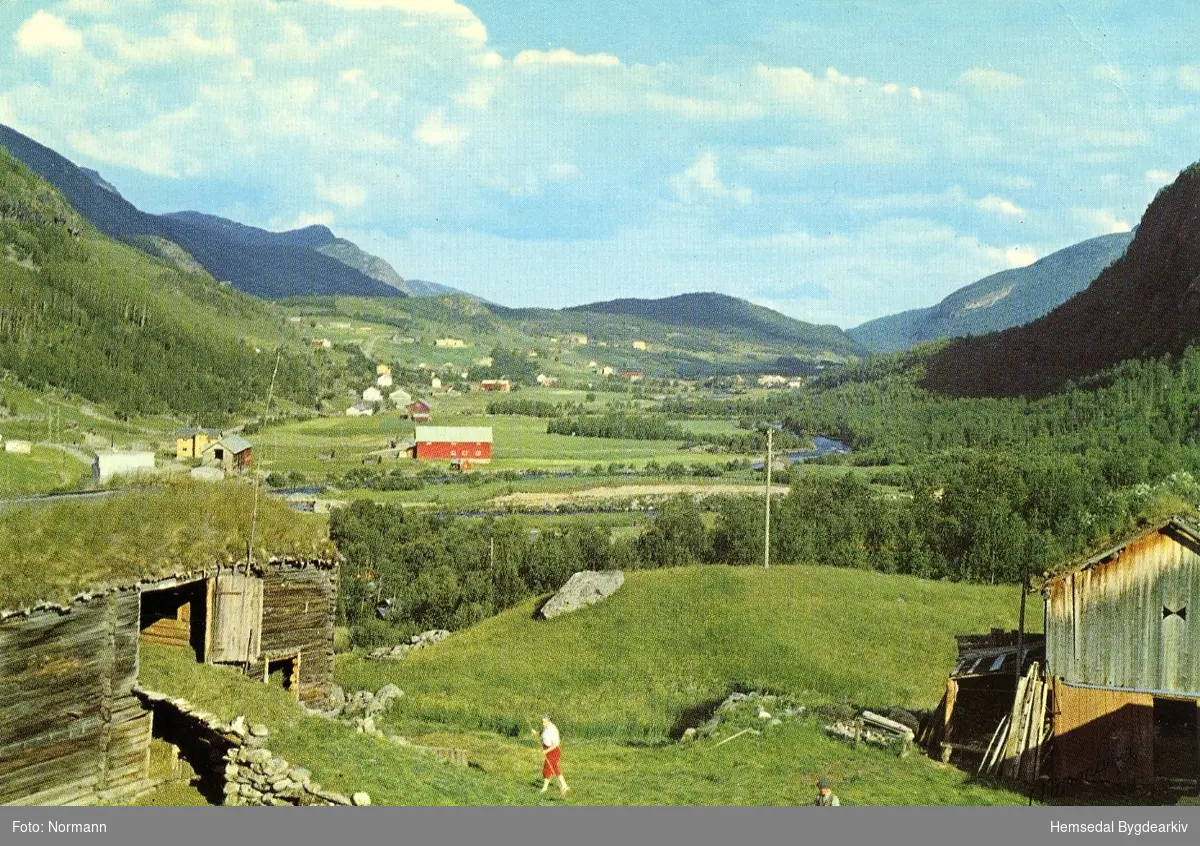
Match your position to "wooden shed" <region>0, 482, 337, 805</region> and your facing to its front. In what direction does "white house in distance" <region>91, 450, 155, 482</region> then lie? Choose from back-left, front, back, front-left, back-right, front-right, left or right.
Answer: back-left

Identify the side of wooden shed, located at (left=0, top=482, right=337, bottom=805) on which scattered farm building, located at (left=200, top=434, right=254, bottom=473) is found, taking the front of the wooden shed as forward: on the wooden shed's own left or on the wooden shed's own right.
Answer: on the wooden shed's own left

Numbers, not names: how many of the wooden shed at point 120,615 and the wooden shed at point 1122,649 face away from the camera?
0

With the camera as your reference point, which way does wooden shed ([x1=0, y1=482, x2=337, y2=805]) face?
facing the viewer and to the right of the viewer

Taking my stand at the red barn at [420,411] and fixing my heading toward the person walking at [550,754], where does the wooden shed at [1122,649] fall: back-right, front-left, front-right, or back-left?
front-left

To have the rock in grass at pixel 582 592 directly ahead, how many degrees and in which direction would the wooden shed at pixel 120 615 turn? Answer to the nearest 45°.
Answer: approximately 90° to its left

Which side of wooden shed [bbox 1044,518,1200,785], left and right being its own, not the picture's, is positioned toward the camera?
front

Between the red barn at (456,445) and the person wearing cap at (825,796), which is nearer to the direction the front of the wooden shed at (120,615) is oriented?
the person wearing cap

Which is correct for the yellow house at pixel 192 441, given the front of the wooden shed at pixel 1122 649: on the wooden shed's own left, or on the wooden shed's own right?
on the wooden shed's own right

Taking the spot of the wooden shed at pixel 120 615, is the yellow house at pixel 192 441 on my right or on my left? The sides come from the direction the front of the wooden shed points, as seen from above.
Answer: on my left

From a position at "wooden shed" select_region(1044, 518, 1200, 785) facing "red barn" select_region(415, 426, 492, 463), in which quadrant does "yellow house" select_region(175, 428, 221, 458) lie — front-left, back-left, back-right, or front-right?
front-left

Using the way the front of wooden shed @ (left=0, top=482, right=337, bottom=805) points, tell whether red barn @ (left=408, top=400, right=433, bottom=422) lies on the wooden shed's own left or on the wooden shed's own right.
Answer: on the wooden shed's own left

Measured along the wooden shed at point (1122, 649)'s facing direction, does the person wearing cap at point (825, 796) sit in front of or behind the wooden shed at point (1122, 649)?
in front
